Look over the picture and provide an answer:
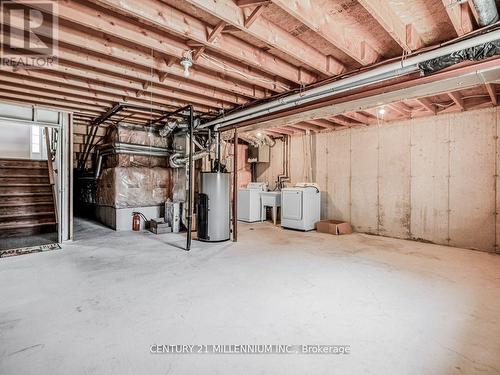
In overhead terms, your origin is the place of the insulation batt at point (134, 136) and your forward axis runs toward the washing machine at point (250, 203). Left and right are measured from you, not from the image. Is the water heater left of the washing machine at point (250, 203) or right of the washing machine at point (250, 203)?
right

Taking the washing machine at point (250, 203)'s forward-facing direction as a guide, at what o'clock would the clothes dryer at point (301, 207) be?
the clothes dryer at point (301, 207) is roughly at 9 o'clock from the washing machine at point (250, 203).

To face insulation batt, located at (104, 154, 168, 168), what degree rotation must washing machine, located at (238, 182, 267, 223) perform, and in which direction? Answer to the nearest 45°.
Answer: approximately 45° to its right

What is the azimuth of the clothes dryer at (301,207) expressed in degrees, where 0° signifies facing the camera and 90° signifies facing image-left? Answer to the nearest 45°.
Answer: approximately 45°

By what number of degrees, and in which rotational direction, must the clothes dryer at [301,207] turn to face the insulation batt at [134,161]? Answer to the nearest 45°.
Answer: approximately 45° to its right

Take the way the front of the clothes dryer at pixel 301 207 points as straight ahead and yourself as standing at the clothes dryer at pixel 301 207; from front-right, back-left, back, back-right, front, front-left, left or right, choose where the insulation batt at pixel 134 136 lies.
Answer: front-right

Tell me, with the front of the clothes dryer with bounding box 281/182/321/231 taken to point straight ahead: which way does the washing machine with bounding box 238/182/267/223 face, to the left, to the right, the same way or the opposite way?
the same way

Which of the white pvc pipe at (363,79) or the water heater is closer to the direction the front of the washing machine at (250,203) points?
the water heater

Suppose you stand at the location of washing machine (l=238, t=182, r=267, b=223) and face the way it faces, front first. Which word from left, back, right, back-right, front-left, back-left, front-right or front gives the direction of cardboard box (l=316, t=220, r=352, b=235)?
left

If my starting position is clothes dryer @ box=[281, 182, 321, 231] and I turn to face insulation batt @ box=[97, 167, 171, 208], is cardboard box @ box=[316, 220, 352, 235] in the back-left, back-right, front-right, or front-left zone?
back-left

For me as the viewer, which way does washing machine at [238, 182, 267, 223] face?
facing the viewer and to the left of the viewer

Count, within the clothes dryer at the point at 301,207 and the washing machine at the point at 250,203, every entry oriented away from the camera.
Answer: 0
